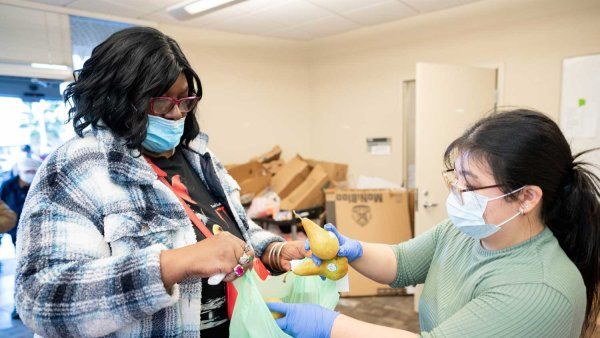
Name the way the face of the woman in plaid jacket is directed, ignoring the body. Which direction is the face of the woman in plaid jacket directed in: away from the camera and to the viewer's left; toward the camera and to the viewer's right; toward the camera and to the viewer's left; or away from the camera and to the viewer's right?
toward the camera and to the viewer's right

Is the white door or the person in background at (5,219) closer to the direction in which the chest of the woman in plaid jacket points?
the white door

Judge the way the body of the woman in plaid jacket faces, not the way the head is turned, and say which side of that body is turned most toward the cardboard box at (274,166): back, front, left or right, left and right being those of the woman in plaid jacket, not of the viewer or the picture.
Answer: left

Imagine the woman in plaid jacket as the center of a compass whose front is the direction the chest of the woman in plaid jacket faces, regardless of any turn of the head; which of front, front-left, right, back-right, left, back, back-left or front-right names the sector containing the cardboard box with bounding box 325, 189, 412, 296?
left

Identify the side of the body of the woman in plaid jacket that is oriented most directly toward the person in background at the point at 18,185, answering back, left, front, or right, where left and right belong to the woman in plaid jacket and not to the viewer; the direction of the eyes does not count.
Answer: back

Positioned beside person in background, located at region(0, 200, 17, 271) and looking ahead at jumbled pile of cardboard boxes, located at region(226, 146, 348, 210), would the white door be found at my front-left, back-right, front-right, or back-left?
front-right

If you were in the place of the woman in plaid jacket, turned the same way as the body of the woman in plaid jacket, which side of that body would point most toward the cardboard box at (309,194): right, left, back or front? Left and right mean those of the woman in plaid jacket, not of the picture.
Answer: left

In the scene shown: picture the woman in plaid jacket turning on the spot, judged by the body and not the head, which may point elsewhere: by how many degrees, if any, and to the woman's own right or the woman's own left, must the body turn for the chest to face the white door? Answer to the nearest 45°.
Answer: approximately 90° to the woman's own left

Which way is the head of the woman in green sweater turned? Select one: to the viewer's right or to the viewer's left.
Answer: to the viewer's left

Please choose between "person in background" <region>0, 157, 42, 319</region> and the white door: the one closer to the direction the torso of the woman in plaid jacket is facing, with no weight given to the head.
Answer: the white door

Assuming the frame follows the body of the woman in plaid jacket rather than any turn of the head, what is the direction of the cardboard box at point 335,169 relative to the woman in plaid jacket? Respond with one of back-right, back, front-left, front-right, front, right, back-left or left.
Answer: left
